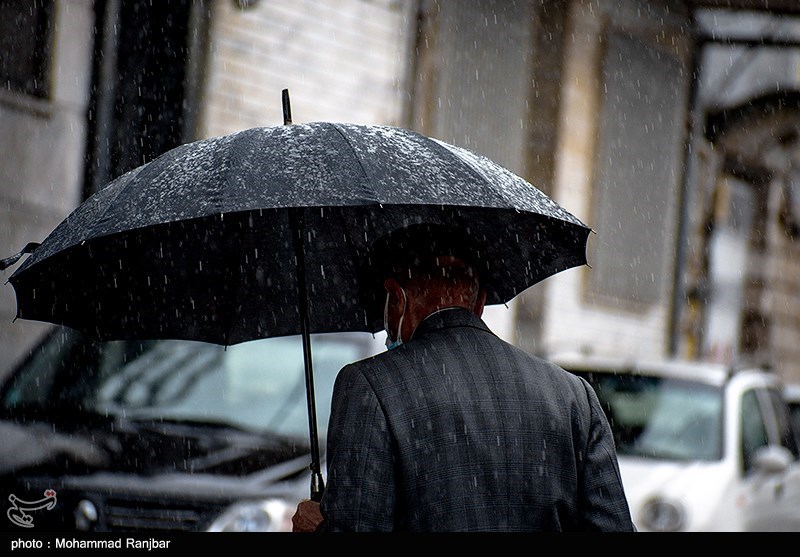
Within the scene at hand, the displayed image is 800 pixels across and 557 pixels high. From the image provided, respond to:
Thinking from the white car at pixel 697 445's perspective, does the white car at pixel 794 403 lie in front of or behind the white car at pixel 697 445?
behind

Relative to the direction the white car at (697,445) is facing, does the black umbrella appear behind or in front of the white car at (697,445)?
in front

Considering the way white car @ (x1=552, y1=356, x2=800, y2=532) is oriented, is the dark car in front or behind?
in front

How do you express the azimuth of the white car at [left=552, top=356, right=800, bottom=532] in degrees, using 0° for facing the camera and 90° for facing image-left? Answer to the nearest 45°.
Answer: approximately 45°

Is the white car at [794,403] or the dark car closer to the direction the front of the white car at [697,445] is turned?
the dark car

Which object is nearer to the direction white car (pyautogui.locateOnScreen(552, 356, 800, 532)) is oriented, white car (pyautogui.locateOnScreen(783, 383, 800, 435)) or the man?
the man
